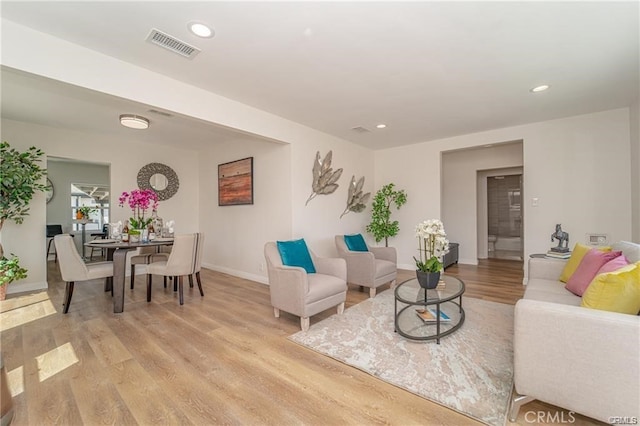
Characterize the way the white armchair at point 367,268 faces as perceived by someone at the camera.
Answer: facing the viewer and to the right of the viewer

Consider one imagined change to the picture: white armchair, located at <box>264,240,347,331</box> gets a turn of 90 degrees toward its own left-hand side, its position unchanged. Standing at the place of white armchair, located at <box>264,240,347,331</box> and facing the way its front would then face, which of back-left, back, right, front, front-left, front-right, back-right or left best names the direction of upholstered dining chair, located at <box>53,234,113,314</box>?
back-left

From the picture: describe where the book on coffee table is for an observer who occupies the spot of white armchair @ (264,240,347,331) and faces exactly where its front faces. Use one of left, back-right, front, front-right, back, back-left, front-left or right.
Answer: front-left

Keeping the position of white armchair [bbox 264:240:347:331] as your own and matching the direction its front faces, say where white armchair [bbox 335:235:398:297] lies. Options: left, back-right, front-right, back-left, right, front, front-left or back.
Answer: left

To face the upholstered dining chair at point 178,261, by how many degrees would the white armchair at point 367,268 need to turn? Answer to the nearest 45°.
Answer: approximately 135° to its right

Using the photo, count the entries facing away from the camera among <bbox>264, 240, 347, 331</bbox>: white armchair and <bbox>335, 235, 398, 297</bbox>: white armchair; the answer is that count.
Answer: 0

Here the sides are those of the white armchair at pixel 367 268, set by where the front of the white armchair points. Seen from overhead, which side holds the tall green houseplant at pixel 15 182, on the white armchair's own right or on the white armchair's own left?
on the white armchair's own right

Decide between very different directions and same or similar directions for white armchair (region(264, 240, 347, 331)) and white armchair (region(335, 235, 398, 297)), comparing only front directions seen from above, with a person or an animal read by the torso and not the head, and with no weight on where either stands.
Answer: same or similar directions

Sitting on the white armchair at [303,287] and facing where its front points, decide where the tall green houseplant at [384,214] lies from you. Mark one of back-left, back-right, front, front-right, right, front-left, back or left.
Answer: left

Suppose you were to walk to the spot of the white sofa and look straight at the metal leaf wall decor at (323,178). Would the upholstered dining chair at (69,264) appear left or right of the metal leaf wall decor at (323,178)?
left

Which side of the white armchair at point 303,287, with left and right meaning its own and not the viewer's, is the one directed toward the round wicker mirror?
back

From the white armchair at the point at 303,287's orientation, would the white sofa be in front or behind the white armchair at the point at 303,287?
in front

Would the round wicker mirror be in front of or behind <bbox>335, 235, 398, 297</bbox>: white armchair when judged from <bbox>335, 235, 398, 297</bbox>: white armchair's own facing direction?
behind
